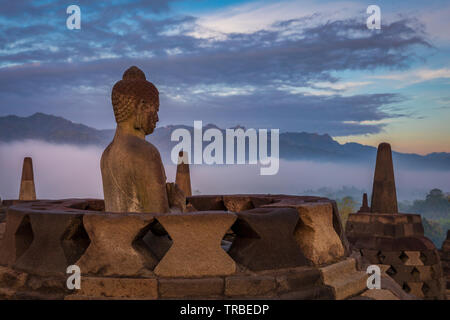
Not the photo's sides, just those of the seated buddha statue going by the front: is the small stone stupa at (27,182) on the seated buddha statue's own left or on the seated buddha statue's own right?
on the seated buddha statue's own left

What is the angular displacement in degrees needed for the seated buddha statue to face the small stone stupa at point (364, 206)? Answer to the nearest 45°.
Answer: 0° — it already faces it

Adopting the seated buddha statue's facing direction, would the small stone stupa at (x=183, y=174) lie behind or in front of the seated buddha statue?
in front

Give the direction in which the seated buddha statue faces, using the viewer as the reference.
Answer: facing away from the viewer and to the right of the viewer

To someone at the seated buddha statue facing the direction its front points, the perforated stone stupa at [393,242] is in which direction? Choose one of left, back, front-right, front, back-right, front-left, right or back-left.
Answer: front

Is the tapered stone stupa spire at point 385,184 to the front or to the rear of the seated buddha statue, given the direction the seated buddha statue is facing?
to the front
